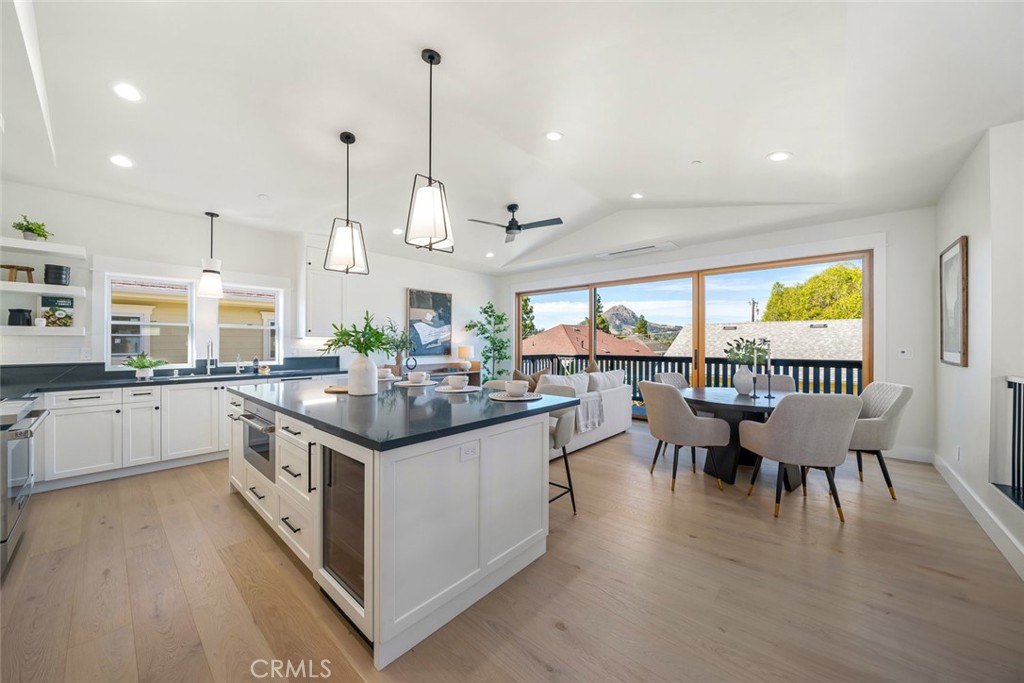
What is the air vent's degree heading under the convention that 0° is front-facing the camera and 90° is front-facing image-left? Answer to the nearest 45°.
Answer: approximately 45°

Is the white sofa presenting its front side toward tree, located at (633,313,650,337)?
no

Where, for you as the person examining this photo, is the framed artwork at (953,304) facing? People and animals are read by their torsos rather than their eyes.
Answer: facing to the left of the viewer

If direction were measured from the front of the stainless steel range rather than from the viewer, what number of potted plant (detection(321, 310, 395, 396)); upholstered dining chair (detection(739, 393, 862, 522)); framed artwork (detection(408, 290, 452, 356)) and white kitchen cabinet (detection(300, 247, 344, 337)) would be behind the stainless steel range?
0

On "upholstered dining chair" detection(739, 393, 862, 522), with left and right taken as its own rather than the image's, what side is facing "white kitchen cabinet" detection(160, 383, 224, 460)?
left

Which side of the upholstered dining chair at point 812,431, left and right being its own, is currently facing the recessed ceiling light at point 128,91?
left

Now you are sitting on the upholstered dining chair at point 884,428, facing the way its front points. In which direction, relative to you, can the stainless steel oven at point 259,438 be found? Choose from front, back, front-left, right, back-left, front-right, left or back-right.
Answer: front

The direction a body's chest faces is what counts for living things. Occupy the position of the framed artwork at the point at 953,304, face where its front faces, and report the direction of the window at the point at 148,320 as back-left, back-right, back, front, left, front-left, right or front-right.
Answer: front-left

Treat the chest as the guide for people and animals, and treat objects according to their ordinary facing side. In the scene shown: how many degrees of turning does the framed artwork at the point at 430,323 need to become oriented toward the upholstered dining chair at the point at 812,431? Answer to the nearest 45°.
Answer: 0° — it already faces it

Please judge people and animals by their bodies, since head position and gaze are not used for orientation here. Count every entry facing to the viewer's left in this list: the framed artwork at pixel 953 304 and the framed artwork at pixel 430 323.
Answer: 1

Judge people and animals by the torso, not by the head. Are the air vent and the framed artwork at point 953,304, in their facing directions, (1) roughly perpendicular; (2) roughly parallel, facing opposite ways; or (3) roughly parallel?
roughly perpendicular

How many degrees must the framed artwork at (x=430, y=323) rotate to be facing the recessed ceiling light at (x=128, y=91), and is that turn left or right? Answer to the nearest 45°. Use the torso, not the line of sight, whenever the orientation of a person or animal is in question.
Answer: approximately 90° to its right

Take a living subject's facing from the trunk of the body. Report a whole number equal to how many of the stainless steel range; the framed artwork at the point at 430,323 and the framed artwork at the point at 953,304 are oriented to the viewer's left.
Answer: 1
